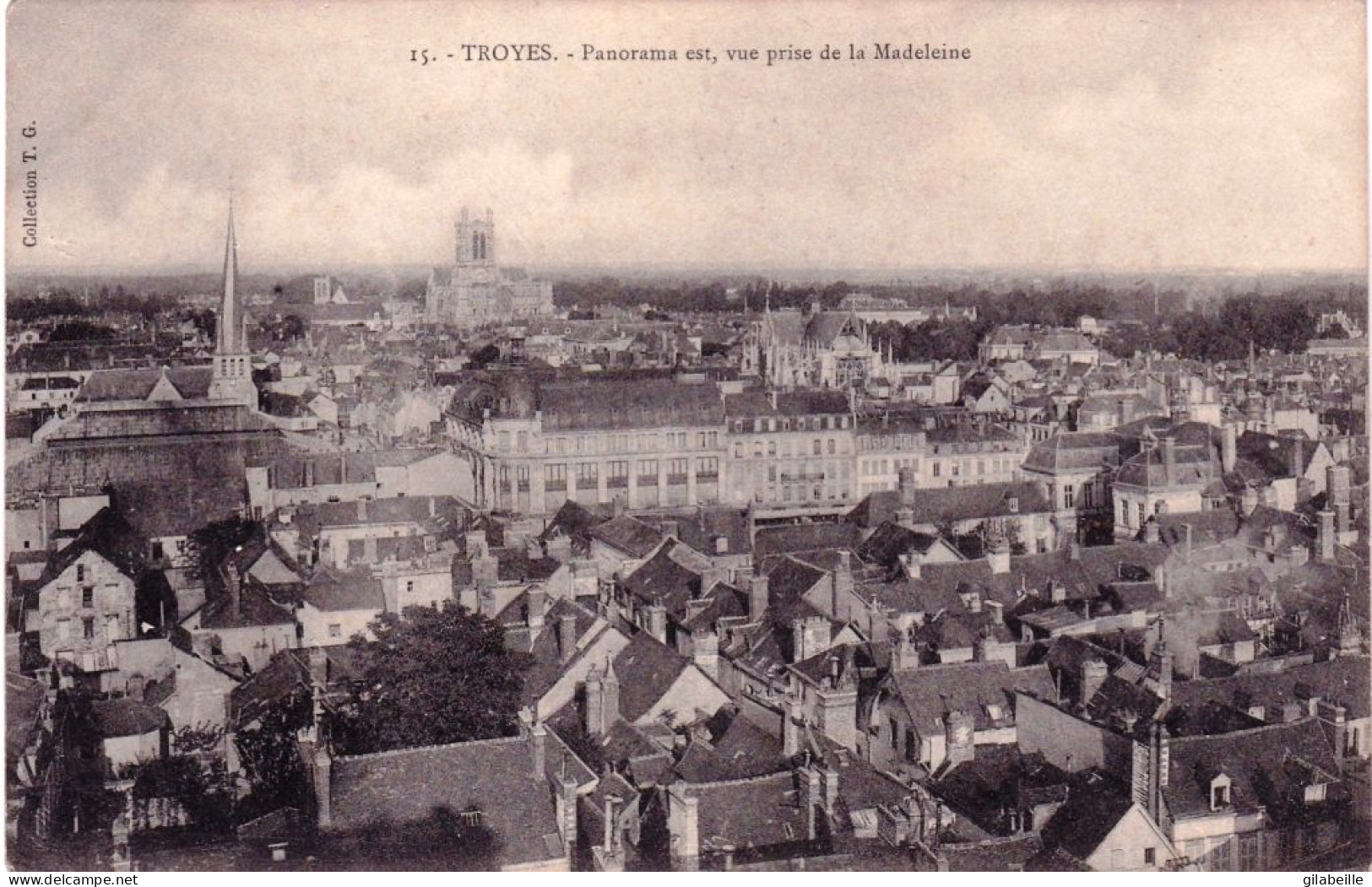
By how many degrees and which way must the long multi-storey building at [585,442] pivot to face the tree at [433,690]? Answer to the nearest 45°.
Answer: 0° — it already faces it

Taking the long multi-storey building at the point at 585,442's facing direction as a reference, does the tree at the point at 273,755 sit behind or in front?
in front

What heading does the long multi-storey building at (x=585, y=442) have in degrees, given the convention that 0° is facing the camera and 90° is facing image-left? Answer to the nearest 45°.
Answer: approximately 0°
